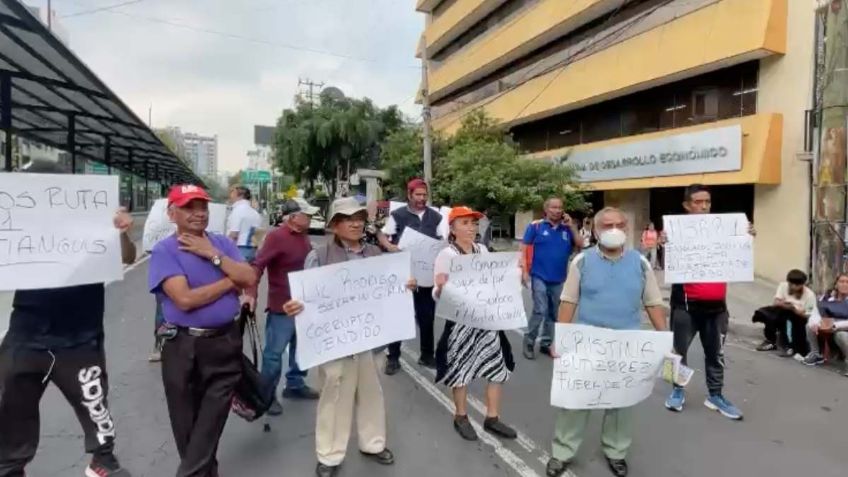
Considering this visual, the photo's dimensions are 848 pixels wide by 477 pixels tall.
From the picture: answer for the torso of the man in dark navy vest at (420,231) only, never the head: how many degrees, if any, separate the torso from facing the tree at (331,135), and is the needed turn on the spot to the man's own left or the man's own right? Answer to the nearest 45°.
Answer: approximately 180°

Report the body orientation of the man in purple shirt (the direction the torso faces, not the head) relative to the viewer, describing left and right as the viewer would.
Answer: facing the viewer and to the right of the viewer

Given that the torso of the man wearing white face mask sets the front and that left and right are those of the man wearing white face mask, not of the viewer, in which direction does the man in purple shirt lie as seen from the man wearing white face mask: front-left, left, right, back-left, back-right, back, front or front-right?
front-right

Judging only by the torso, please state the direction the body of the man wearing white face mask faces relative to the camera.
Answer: toward the camera

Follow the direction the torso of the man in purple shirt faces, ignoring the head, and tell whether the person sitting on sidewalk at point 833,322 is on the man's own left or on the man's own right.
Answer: on the man's own left

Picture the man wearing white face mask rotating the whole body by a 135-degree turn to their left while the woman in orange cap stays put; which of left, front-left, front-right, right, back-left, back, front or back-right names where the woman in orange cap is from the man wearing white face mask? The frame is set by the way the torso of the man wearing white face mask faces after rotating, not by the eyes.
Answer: back-left

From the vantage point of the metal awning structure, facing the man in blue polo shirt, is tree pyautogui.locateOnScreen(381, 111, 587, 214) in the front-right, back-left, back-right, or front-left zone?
front-left

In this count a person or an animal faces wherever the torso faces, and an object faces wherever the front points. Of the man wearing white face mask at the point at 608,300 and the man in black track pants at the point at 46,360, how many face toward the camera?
2

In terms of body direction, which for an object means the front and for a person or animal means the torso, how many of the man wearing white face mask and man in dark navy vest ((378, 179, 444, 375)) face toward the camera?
2

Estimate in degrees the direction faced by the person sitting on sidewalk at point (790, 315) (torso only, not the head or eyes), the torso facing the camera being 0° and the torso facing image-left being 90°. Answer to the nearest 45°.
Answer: approximately 45°

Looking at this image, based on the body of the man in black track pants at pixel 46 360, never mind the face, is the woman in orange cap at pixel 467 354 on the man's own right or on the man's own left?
on the man's own left

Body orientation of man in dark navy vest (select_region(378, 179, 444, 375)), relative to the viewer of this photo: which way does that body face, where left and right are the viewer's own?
facing the viewer

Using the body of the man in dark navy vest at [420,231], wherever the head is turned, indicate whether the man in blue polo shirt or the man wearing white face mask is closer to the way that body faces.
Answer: the man wearing white face mask
